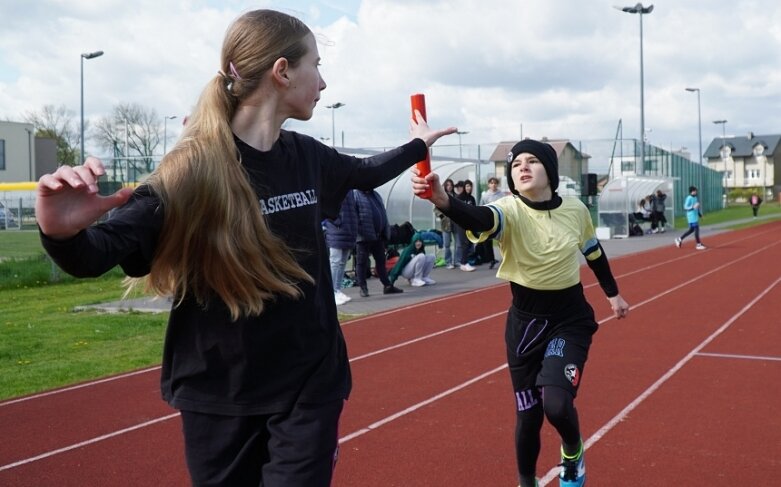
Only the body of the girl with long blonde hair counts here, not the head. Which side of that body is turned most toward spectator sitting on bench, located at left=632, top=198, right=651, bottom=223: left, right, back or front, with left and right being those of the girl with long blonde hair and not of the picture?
left

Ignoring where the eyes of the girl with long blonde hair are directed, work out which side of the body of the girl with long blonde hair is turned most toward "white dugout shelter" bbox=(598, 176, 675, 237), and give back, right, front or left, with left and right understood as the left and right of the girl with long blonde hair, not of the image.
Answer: left

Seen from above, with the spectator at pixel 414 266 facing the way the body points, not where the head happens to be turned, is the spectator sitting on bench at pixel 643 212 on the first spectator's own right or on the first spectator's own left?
on the first spectator's own left

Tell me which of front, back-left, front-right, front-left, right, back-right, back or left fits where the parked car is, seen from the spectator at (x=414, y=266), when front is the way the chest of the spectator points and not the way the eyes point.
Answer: back

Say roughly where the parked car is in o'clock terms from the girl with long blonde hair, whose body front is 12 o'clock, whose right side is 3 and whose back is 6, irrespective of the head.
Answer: The parked car is roughly at 7 o'clock from the girl with long blonde hair.

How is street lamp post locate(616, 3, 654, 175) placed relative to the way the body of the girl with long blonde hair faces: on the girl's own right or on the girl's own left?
on the girl's own left

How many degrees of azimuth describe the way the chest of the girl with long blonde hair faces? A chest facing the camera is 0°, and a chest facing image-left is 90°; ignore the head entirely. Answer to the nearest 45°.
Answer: approximately 315°

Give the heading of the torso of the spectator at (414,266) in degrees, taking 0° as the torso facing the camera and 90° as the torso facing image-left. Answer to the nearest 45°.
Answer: approximately 315°

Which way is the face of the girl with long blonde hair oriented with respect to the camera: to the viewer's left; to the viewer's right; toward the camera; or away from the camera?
to the viewer's right
